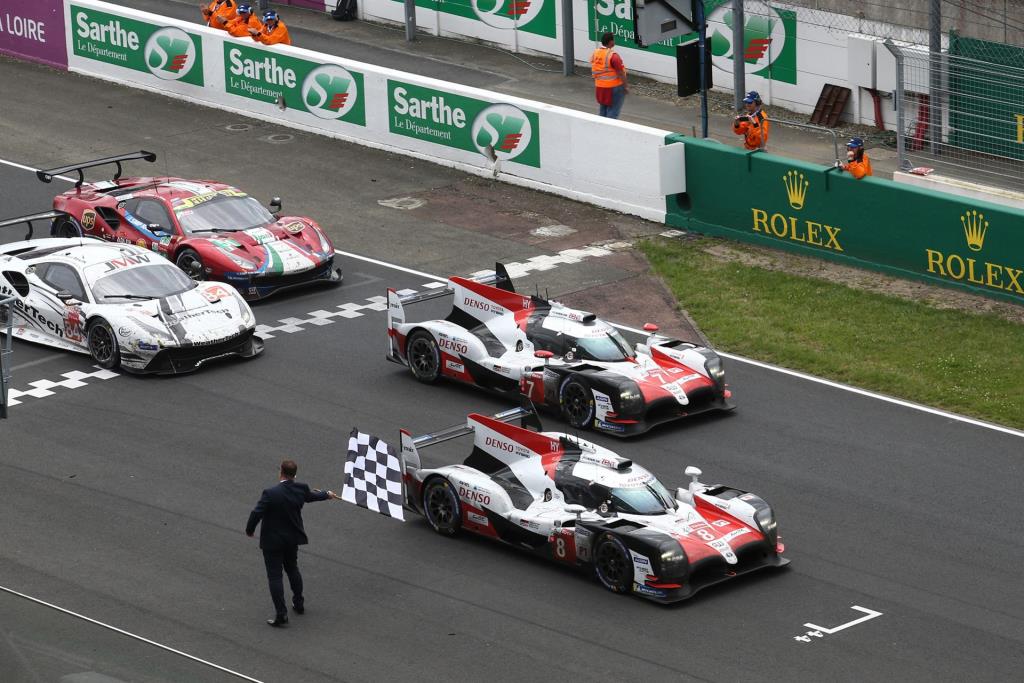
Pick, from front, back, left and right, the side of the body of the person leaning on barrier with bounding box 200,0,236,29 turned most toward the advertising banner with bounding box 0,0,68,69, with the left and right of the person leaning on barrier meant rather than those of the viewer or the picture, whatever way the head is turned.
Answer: right

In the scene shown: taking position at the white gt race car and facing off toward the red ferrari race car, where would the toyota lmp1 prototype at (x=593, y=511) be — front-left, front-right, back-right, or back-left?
back-right

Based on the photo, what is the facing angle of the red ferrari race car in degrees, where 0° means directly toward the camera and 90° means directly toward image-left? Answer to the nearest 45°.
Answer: approximately 315°

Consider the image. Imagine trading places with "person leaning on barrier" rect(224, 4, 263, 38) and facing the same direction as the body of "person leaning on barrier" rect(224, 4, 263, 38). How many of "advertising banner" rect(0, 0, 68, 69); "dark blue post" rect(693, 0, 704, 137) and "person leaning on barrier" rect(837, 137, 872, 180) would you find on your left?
2

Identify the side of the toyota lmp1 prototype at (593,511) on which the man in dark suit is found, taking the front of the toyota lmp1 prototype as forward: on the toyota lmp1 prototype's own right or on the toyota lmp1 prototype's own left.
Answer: on the toyota lmp1 prototype's own right

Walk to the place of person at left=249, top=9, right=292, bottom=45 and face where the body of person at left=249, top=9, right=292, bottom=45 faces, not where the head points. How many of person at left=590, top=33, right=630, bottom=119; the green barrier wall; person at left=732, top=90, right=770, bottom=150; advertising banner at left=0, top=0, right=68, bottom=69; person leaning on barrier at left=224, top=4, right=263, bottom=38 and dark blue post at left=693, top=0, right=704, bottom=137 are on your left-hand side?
4

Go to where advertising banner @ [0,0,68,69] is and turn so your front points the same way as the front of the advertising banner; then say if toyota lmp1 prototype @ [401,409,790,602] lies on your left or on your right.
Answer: on your left

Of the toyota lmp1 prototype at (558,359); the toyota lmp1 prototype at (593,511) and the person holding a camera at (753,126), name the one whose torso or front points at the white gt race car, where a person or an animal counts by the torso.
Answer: the person holding a camera

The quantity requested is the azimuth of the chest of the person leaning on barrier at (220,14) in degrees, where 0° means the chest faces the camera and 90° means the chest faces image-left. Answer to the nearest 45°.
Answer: approximately 45°
